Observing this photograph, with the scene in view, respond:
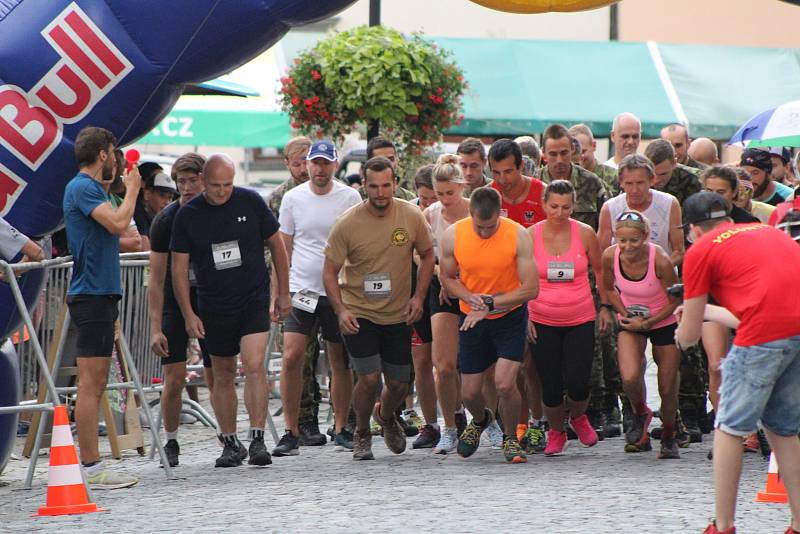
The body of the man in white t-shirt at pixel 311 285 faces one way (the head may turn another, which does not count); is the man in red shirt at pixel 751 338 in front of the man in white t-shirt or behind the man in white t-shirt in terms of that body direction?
in front

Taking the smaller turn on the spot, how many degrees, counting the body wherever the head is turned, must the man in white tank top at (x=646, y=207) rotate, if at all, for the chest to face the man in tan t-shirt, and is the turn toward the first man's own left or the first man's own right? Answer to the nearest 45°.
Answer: approximately 90° to the first man's own right

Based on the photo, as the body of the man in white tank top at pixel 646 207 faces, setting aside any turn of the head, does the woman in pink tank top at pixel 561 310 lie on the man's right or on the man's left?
on the man's right

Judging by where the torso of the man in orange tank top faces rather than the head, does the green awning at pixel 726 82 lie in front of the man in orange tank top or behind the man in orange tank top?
behind

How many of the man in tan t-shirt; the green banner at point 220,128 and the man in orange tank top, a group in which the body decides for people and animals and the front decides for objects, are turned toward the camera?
3

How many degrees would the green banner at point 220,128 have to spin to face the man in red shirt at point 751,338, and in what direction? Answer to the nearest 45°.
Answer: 0° — it already faces them

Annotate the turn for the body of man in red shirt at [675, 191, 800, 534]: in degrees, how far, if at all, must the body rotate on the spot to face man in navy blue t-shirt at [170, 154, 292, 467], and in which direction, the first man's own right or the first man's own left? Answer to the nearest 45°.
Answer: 0° — they already face them

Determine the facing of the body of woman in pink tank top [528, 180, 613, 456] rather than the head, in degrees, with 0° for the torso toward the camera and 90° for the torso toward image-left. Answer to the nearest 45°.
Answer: approximately 0°
